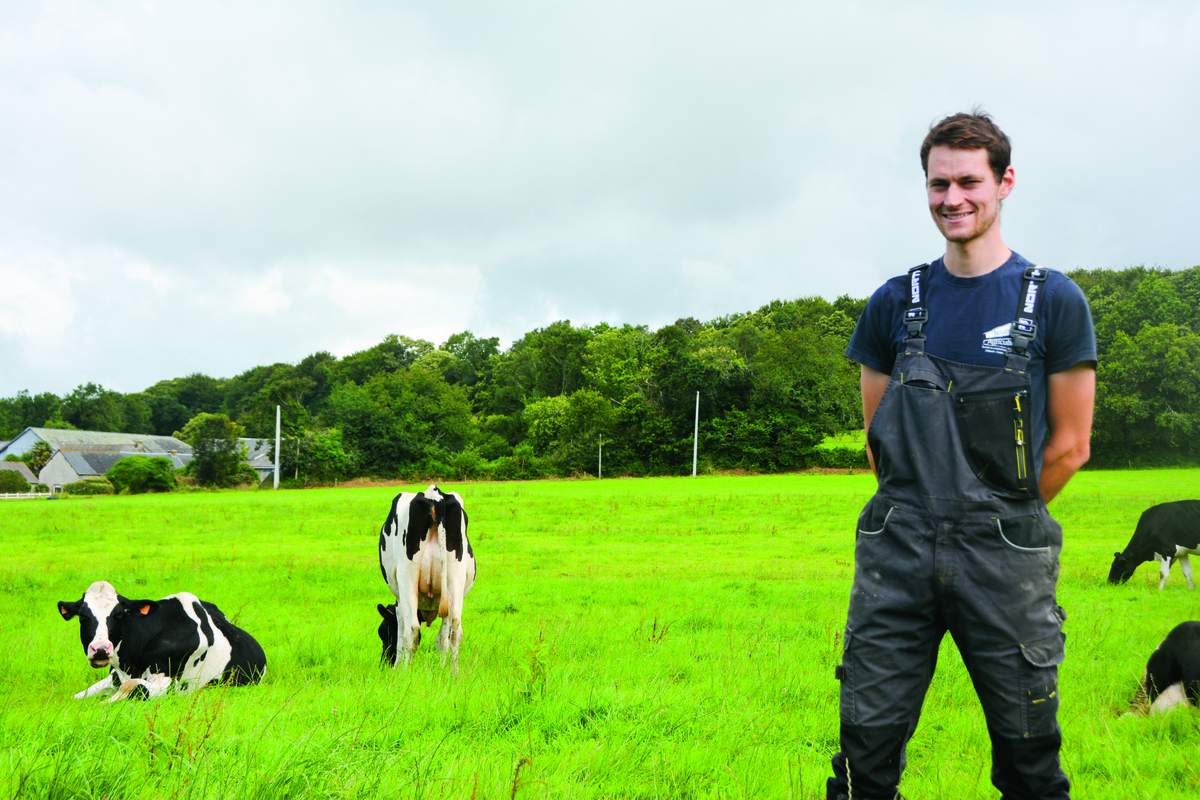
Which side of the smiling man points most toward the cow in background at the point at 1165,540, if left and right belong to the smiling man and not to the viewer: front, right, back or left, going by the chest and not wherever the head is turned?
back

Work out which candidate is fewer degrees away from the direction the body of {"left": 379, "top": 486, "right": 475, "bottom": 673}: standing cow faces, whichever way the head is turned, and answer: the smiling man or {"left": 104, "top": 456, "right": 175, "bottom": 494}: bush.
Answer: the bush

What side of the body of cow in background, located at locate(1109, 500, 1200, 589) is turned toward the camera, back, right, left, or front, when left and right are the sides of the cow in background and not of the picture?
left

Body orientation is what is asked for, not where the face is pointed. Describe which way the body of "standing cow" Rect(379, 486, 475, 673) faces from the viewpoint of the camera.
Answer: away from the camera

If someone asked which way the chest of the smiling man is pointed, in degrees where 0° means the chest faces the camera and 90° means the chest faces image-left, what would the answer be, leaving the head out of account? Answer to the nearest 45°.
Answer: approximately 0°

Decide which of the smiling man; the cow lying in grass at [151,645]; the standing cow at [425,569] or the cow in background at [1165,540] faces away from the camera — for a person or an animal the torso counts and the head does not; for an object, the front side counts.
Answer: the standing cow

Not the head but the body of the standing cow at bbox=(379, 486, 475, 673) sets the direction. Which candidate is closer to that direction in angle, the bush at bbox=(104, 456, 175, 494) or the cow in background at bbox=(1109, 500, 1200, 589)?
the bush

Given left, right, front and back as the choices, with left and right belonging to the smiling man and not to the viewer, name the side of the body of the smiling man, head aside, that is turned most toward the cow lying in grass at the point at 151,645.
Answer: right
